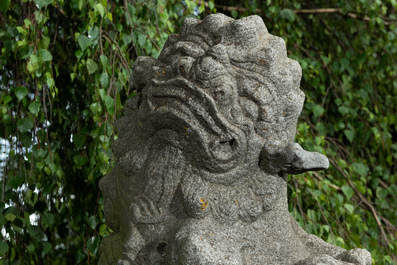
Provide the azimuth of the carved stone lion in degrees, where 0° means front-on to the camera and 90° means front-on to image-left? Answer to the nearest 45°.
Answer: approximately 45°
